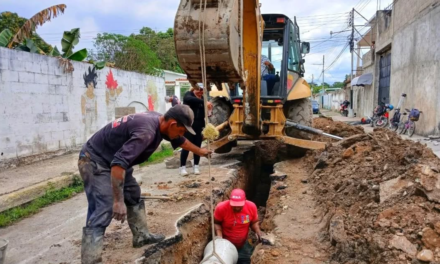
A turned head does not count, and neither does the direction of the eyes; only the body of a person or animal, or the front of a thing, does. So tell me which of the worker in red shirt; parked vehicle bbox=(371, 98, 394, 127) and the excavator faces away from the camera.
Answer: the excavator

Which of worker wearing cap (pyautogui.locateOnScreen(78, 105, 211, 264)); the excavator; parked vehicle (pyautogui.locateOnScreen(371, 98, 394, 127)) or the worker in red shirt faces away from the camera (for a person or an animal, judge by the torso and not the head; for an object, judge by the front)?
the excavator

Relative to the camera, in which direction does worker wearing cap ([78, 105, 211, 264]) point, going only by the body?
to the viewer's right

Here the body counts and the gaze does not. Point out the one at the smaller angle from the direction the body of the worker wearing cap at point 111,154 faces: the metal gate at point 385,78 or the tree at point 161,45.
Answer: the metal gate

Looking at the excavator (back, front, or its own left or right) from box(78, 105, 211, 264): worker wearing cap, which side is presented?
back

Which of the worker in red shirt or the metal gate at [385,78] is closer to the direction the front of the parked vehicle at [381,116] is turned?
the worker in red shirt

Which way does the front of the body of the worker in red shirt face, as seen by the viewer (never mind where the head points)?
toward the camera

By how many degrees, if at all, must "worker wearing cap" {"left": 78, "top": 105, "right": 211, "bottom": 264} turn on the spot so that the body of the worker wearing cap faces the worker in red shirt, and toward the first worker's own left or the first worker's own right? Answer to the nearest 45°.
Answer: approximately 45° to the first worker's own left

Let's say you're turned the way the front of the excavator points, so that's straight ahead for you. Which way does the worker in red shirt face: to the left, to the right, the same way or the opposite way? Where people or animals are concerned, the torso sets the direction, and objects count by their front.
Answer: the opposite way

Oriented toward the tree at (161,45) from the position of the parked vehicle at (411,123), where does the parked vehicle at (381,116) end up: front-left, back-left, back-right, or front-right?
front-right

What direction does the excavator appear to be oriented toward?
away from the camera

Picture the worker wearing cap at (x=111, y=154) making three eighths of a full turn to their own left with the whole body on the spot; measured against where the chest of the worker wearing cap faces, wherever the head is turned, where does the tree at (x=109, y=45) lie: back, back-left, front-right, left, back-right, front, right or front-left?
front-right
